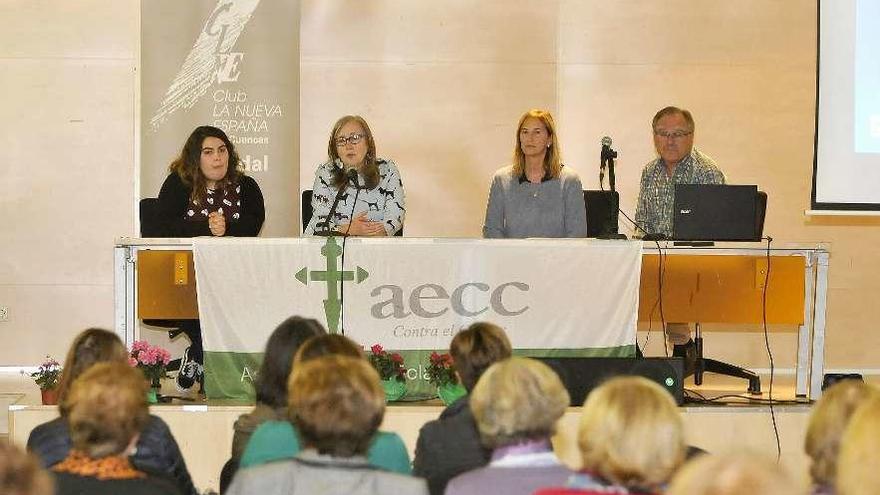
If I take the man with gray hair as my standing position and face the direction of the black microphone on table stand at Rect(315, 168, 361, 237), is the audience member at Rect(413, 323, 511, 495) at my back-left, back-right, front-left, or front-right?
front-left

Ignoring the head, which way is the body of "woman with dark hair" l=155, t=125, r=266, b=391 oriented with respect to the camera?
toward the camera

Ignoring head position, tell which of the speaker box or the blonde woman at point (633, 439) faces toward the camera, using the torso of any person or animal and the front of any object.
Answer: the speaker box

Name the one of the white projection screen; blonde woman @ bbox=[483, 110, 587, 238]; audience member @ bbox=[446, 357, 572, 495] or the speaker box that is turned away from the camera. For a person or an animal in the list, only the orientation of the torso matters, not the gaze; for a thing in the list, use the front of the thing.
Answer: the audience member

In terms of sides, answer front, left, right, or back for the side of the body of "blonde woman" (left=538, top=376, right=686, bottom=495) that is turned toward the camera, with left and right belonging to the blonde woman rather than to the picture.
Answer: back

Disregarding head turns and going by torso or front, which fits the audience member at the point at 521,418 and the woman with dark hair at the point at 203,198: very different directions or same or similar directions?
very different directions

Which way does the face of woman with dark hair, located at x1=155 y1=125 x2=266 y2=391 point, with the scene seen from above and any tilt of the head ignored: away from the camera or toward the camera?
toward the camera

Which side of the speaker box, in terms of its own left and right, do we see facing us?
front

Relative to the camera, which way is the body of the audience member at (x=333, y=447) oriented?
away from the camera

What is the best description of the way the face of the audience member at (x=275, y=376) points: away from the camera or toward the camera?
away from the camera

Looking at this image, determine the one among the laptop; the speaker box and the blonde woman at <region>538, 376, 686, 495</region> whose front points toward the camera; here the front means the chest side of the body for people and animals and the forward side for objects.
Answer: the speaker box

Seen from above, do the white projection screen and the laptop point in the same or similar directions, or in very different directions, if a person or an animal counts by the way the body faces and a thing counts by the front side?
very different directions

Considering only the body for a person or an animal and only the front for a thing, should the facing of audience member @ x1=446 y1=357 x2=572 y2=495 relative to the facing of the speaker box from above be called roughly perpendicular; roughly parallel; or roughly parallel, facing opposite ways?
roughly parallel, facing opposite ways

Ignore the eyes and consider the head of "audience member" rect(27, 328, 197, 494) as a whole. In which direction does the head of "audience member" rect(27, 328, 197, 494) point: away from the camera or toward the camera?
away from the camera

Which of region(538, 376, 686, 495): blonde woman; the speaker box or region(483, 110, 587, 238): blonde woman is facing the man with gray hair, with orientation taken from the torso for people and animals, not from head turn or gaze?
region(538, 376, 686, 495): blonde woman

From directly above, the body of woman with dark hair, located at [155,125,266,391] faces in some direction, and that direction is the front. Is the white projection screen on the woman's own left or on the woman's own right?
on the woman's own left

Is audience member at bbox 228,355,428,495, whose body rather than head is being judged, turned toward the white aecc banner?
yes

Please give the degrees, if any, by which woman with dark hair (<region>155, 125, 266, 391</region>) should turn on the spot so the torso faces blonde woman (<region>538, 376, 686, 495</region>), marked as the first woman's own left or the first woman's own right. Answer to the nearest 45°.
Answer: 0° — they already face them

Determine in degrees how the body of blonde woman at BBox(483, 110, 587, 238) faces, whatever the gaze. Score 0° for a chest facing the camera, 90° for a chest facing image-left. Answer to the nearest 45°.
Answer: approximately 0°

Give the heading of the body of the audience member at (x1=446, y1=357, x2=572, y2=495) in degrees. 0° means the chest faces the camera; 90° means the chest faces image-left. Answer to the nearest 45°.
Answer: approximately 180°

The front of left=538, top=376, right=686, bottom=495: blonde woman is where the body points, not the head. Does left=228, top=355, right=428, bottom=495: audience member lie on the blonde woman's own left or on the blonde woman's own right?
on the blonde woman's own left
